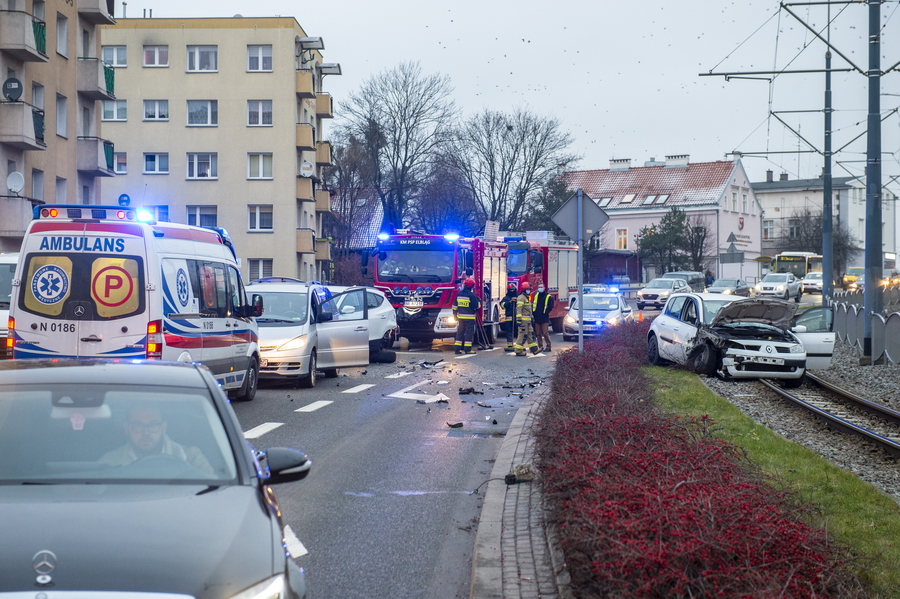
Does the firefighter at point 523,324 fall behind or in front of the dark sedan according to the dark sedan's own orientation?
behind

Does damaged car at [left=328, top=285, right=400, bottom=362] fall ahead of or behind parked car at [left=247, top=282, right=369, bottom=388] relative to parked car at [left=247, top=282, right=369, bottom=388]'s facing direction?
behind
